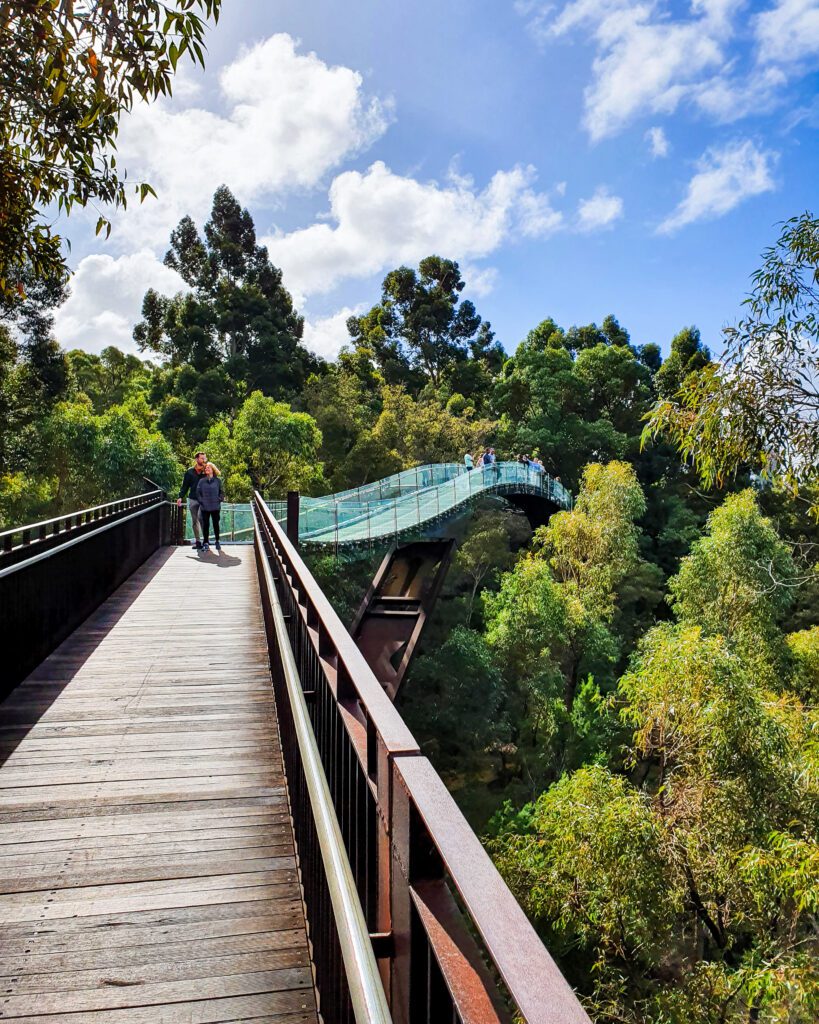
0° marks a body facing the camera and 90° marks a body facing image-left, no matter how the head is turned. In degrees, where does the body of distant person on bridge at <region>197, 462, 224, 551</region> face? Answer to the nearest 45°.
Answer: approximately 0°
